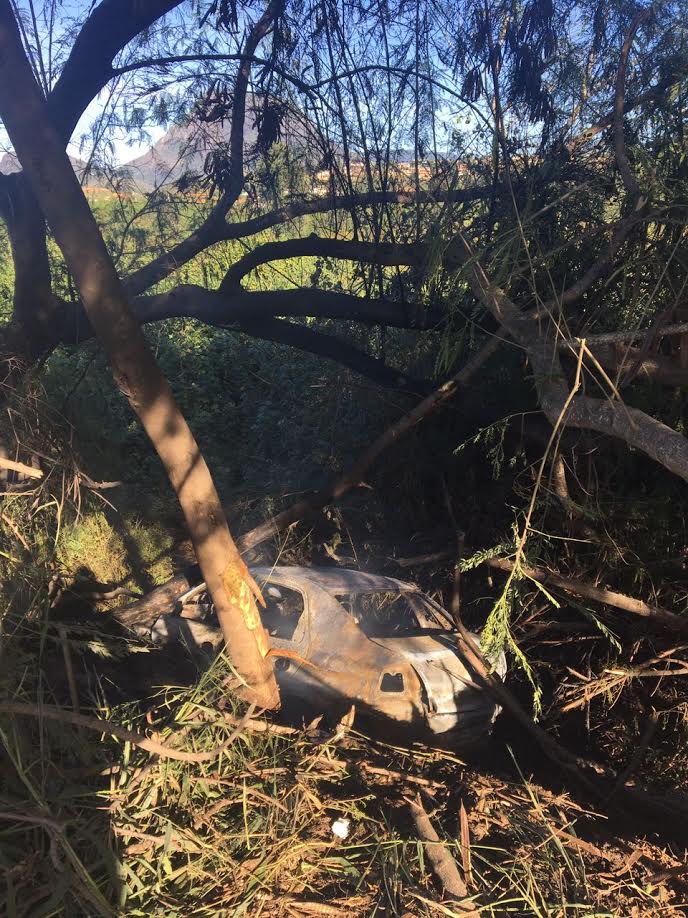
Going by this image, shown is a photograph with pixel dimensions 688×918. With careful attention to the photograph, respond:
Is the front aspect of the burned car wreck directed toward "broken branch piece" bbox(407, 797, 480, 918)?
no

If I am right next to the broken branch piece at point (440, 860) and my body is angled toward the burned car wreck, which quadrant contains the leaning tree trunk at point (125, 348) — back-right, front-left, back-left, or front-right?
front-left

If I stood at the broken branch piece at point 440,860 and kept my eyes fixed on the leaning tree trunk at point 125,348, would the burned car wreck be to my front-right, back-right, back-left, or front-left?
front-right
